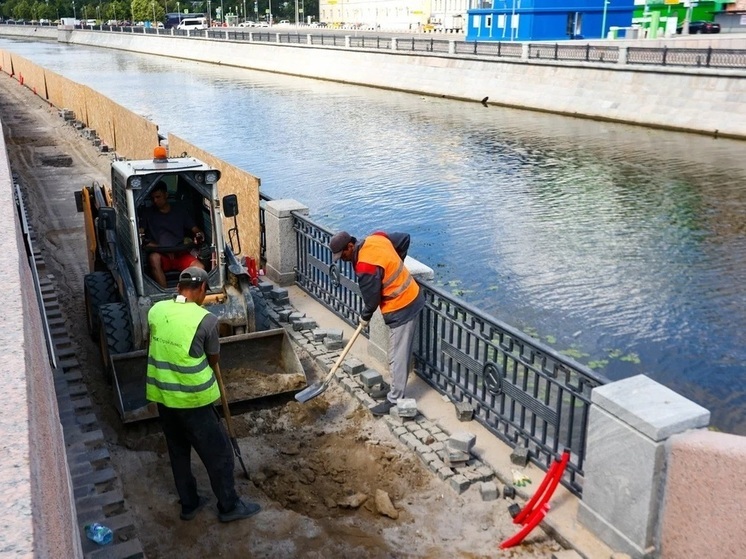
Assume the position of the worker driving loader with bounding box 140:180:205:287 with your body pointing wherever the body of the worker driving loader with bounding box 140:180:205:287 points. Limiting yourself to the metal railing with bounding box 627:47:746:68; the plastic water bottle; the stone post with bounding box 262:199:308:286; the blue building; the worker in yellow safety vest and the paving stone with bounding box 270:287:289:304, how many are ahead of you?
2

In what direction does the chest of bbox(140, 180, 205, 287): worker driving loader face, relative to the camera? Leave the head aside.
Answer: toward the camera

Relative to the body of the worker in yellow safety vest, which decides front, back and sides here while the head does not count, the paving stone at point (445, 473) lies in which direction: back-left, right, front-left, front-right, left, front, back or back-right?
front-right

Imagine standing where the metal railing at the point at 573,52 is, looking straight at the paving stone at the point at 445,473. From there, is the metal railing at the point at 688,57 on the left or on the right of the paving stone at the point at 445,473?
left

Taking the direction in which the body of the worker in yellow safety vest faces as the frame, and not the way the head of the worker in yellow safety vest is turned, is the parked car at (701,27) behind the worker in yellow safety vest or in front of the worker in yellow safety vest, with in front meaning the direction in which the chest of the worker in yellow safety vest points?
in front

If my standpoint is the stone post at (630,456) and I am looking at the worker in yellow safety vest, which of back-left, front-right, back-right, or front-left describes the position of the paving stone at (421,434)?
front-right

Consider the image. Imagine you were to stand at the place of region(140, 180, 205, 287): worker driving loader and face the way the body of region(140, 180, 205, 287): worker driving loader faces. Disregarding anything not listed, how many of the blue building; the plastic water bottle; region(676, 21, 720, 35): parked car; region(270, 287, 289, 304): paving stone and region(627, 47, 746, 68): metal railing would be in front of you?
1

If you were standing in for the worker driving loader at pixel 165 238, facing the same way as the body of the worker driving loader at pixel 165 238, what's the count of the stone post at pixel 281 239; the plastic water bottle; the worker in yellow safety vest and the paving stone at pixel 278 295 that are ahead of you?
2

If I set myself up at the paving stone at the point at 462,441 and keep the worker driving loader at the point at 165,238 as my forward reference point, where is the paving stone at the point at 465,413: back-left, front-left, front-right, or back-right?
front-right

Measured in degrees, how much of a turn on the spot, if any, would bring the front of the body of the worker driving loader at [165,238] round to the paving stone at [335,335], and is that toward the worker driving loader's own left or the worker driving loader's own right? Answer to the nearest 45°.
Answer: approximately 90° to the worker driving loader's own left

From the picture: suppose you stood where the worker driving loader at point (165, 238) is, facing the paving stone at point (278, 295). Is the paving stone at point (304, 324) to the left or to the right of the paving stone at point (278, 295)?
right

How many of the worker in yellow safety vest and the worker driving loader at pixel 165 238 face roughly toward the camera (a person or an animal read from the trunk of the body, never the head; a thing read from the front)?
1

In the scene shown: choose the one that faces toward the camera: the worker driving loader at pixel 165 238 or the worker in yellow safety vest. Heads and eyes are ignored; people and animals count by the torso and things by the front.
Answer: the worker driving loader

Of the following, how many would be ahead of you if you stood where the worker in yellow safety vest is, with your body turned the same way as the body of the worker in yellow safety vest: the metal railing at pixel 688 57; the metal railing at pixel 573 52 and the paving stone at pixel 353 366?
3

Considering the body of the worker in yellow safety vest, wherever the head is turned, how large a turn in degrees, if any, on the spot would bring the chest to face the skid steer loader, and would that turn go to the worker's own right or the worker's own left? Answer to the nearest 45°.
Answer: approximately 45° to the worker's own left

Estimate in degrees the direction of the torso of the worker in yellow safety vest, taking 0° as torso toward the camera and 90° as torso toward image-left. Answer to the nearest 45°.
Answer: approximately 225°

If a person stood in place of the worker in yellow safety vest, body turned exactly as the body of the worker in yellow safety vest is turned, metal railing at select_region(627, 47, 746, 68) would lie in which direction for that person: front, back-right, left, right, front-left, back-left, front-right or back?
front
